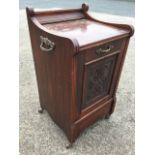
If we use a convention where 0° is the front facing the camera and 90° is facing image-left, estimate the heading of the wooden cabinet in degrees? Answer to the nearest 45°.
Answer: approximately 315°
